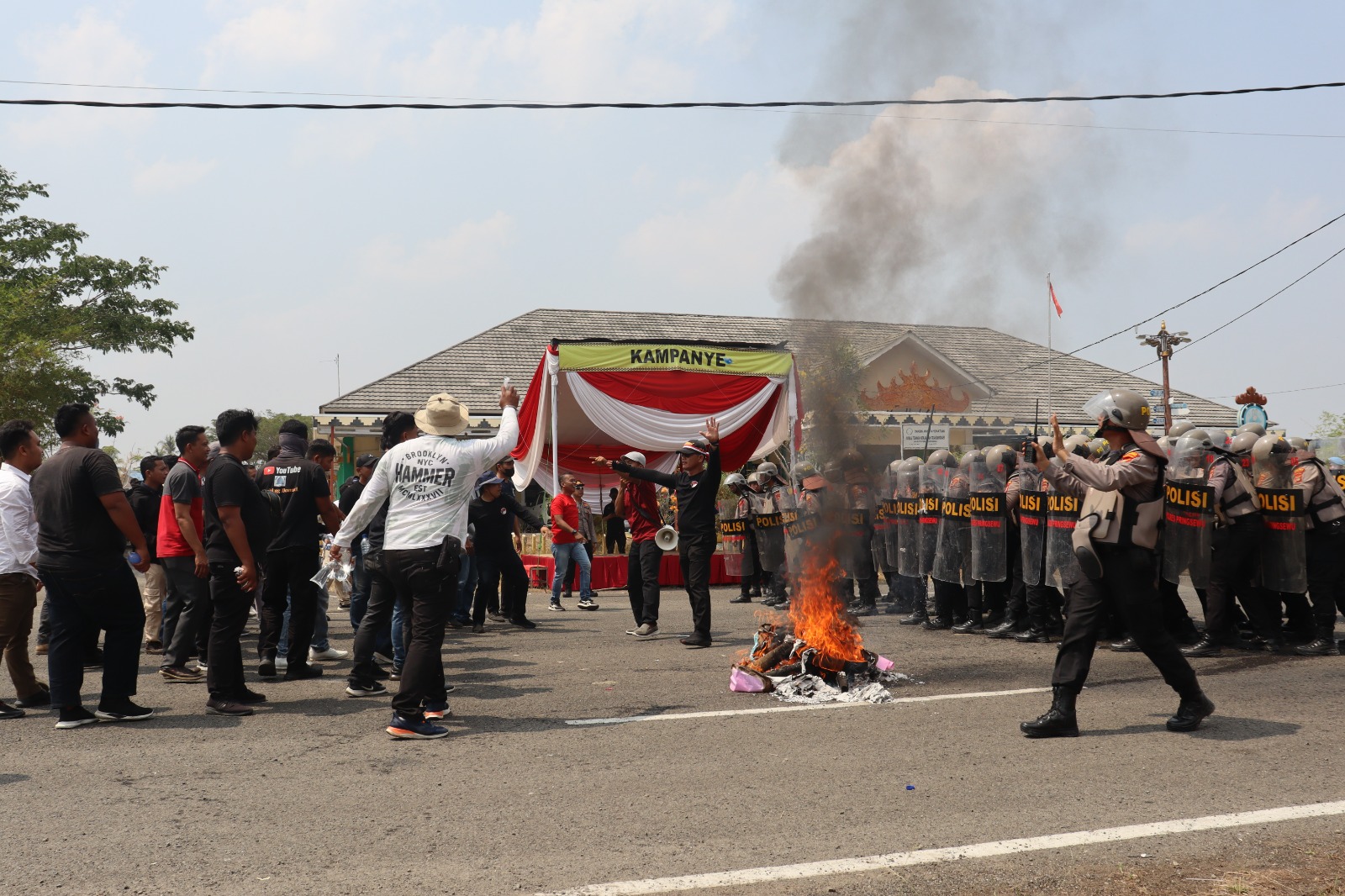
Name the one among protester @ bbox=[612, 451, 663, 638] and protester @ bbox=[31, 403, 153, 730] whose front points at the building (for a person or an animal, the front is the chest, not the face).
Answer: protester @ bbox=[31, 403, 153, 730]

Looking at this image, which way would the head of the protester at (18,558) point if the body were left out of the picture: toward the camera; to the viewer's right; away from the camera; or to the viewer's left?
to the viewer's right

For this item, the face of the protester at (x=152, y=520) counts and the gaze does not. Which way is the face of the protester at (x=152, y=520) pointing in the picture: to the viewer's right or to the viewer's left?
to the viewer's right

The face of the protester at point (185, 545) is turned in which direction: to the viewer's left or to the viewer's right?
to the viewer's right

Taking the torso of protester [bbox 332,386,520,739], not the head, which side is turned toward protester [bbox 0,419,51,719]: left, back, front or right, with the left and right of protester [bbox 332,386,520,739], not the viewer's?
left

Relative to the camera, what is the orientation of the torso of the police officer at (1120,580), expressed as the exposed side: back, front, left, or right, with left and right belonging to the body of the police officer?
left

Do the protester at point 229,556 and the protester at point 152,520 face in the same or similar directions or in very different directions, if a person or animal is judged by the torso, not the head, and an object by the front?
same or similar directions

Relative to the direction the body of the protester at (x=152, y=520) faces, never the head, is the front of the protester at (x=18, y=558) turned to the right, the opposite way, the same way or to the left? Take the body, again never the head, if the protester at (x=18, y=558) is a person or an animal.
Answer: the same way

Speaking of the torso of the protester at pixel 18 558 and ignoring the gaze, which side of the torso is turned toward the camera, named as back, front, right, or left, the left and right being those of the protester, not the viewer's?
right

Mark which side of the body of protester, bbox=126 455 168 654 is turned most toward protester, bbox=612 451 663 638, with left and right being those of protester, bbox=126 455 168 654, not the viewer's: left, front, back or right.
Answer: front

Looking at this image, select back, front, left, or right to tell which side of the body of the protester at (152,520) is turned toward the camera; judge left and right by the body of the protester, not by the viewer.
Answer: right

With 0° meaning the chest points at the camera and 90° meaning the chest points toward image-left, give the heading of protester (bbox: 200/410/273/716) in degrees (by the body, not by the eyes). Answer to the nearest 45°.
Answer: approximately 270°

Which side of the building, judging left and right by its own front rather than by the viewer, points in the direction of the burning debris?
front

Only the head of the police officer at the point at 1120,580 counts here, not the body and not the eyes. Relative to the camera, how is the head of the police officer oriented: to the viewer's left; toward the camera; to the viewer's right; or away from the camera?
to the viewer's left

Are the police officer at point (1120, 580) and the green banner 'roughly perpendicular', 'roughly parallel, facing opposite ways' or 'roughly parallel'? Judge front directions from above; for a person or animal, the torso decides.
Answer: roughly perpendicular

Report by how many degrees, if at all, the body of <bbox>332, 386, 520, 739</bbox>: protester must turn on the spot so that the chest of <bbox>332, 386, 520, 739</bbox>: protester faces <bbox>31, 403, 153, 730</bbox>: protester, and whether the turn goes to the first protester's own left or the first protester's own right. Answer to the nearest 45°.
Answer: approximately 135° to the first protester's own left

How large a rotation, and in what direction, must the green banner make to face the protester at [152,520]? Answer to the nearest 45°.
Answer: approximately 45° to its right

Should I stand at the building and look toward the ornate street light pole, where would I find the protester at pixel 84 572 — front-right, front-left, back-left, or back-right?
back-right

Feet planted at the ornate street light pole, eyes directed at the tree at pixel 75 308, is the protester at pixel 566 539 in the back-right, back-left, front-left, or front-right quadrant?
front-left

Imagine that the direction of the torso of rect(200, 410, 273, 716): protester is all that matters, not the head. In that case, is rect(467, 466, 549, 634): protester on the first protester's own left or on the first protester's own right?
on the first protester's own left

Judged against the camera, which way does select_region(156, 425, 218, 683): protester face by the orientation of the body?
to the viewer's right
